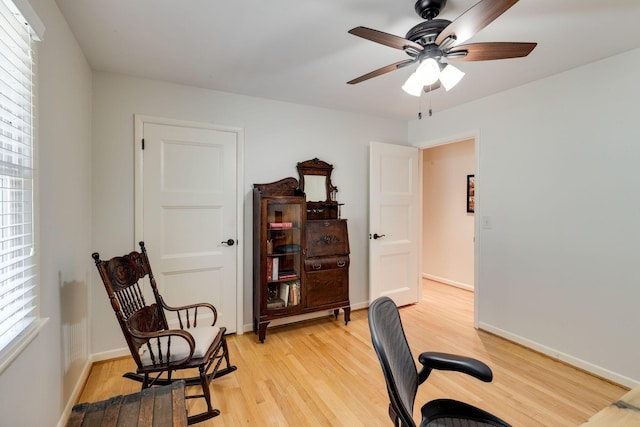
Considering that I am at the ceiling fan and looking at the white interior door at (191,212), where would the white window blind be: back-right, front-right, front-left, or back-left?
front-left

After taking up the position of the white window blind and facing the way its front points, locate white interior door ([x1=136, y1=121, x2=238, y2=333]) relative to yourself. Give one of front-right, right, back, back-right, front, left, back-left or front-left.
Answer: front-left

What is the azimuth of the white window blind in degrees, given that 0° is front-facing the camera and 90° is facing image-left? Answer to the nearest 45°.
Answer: approximately 270°

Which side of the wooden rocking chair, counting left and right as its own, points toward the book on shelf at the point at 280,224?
left

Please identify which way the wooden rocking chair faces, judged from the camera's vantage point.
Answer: facing the viewer and to the right of the viewer

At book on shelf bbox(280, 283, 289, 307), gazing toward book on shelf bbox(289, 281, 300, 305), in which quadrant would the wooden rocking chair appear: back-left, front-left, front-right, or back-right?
back-right
